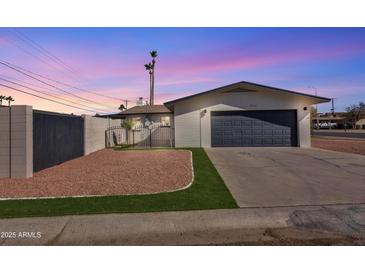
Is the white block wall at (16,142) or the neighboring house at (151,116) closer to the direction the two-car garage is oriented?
the white block wall

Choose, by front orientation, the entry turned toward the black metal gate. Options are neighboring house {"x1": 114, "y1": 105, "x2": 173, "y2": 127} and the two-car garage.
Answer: the neighboring house

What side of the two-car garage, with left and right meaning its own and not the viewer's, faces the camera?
front

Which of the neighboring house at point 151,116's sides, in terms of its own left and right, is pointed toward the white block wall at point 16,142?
front

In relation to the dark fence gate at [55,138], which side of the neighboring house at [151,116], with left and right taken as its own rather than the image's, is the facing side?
front

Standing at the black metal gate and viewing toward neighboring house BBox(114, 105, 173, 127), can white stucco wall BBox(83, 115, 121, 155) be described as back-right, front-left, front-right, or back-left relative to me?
back-left

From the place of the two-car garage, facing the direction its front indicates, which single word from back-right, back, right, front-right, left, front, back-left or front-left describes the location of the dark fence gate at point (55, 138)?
front-right

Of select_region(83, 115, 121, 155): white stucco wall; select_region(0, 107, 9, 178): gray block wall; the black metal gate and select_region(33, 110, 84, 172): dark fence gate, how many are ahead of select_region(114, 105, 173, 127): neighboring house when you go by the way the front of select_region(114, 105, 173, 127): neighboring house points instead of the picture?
4

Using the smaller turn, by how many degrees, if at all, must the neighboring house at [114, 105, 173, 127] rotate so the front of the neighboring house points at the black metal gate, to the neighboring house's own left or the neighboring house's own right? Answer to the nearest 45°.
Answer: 0° — it already faces it

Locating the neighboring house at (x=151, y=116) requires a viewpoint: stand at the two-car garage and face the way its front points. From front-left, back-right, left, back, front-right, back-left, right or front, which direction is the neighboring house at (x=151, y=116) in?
back-right

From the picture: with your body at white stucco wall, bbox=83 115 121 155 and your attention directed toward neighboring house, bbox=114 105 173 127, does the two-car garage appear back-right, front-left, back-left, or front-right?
front-right

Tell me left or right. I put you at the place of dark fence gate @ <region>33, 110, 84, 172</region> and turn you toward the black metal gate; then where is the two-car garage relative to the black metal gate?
right

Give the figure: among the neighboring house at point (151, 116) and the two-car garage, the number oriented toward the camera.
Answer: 2

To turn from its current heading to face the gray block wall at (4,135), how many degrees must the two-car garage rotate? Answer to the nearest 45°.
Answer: approximately 45° to its right
